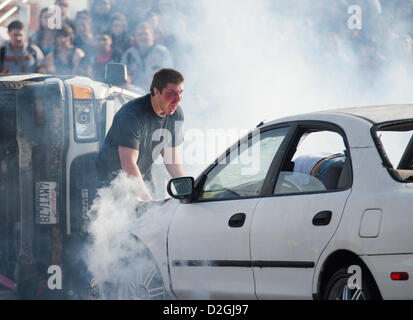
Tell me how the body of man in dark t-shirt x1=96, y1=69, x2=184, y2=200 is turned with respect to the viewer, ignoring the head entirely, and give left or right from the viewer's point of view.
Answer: facing the viewer and to the right of the viewer

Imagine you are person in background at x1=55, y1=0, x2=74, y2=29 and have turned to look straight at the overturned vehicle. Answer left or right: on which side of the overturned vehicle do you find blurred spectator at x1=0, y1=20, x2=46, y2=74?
right

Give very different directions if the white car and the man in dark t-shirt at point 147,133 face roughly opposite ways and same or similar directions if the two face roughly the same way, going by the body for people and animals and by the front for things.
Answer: very different directions

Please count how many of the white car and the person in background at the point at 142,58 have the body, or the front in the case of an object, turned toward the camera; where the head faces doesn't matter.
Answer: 1

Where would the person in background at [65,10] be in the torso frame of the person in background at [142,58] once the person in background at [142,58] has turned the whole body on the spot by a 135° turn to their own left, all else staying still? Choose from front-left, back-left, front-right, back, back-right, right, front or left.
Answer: back-left

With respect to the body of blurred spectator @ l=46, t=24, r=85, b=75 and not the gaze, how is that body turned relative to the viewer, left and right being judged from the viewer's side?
facing the viewer

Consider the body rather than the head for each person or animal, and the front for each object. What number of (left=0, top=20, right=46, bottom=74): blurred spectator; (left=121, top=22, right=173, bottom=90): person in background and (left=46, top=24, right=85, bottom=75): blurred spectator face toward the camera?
3

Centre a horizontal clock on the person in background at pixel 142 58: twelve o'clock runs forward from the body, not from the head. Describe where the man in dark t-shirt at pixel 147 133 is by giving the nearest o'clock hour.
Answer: The man in dark t-shirt is roughly at 12 o'clock from the person in background.

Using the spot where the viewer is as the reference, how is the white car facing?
facing away from the viewer and to the left of the viewer

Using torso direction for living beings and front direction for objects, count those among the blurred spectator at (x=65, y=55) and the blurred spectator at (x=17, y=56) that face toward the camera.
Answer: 2

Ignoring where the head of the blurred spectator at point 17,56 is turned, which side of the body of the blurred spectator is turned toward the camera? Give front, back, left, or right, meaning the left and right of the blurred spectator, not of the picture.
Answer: front
